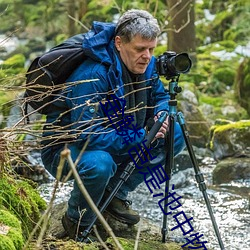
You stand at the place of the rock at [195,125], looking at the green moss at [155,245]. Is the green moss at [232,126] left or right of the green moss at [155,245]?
left

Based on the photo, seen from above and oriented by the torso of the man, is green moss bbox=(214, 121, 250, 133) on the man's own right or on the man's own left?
on the man's own left

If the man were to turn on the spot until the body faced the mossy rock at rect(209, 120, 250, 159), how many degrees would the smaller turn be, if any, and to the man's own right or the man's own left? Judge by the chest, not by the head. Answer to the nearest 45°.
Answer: approximately 135° to the man's own left

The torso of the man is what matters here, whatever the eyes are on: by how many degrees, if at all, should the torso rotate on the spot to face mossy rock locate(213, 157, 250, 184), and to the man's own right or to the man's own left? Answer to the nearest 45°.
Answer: approximately 90° to the man's own left

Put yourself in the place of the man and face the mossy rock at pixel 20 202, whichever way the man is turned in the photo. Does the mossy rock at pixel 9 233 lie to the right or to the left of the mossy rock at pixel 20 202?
left

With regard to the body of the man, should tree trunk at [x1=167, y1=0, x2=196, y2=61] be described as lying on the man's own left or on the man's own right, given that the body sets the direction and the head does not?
on the man's own left

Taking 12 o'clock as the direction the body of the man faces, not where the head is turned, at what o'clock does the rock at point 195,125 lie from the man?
The rock is roughly at 8 o'clock from the man.

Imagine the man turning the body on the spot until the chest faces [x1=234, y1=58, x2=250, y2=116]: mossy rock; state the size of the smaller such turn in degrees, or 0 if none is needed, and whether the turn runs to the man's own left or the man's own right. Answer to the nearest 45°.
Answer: approximately 135° to the man's own left

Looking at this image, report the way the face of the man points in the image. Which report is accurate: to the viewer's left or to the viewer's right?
to the viewer's right

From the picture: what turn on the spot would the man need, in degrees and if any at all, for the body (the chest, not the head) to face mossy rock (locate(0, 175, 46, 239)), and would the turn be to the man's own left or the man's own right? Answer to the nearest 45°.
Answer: approximately 90° to the man's own right

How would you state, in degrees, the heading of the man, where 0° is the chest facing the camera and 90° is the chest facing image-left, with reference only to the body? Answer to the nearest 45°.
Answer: approximately 315°
